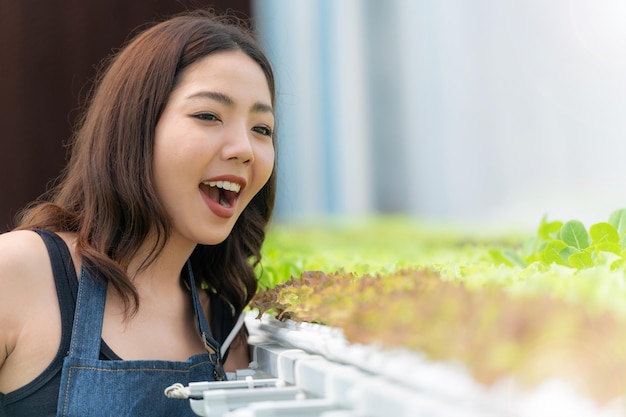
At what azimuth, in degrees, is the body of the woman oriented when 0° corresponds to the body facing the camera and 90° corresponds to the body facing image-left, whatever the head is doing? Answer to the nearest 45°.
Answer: approximately 315°

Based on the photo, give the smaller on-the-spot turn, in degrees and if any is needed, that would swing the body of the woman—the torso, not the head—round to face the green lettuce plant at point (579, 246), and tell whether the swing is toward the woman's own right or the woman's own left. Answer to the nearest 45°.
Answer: approximately 45° to the woman's own left

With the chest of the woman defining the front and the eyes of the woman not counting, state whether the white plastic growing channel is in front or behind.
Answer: in front

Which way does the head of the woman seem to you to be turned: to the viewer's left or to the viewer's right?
to the viewer's right
